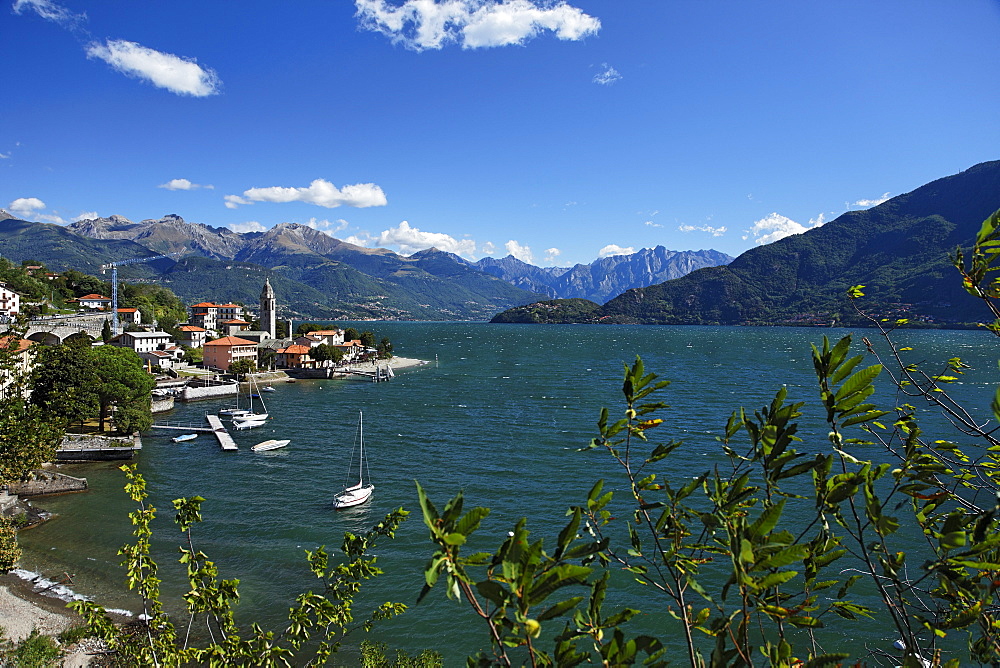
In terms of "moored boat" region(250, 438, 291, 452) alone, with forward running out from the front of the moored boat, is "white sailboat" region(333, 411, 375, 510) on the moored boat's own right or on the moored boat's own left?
on the moored boat's own right

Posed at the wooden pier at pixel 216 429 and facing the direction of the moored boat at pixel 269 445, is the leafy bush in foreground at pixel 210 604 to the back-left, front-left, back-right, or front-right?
front-right

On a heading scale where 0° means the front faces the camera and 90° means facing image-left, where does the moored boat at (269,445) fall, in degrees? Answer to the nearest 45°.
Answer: approximately 270°

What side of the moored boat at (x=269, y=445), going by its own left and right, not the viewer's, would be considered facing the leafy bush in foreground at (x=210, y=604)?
right

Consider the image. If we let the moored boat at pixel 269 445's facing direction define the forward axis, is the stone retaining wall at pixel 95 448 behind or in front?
behind

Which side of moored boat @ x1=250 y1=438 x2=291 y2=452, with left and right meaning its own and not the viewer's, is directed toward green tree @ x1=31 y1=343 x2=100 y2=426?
back

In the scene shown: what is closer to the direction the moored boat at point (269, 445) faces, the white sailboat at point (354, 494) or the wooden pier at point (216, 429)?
the white sailboat

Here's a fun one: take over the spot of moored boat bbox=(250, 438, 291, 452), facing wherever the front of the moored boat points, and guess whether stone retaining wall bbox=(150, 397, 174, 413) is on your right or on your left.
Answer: on your left

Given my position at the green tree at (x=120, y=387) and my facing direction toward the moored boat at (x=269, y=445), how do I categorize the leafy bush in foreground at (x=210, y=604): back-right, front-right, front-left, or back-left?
front-right

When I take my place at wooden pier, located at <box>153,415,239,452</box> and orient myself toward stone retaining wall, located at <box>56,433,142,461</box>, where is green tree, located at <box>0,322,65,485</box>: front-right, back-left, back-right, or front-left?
front-left
